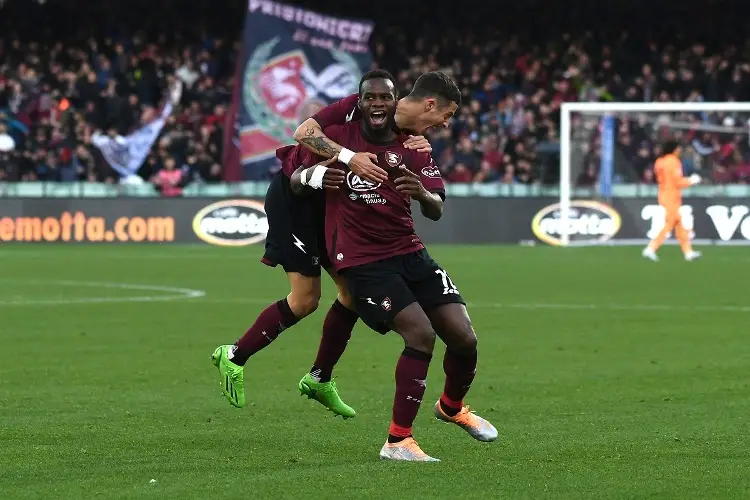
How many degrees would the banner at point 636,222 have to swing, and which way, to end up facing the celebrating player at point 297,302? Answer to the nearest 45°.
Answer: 0° — it already faces them

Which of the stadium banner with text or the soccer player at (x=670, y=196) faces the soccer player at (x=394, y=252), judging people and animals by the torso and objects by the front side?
the stadium banner with text

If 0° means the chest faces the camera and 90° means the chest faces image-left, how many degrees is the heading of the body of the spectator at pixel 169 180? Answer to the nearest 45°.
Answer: approximately 0°
